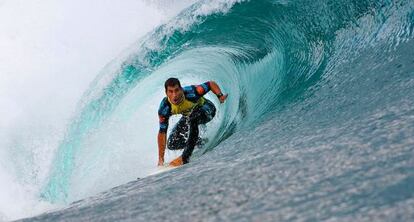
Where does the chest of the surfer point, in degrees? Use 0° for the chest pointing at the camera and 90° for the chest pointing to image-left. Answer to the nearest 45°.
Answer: approximately 45°
